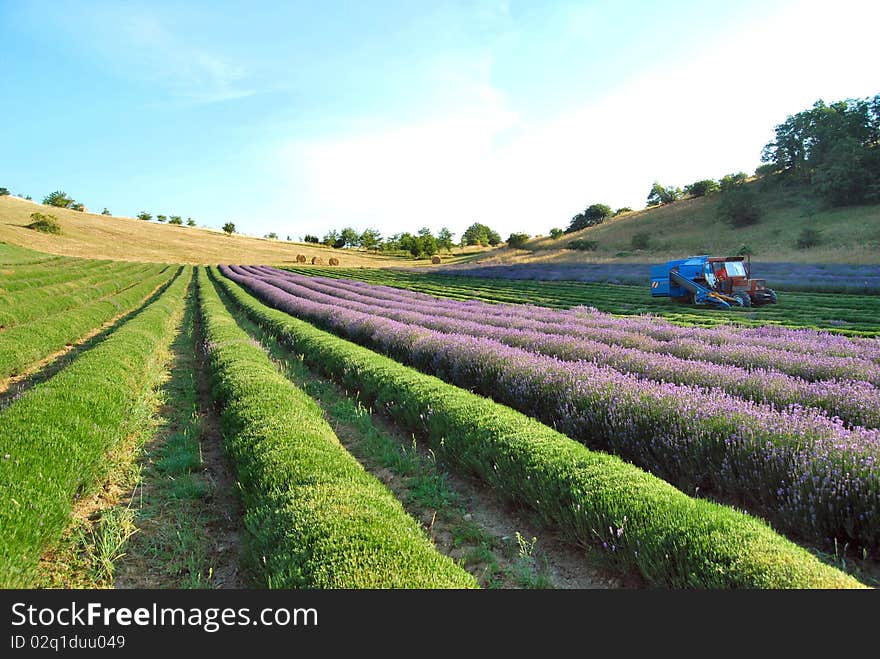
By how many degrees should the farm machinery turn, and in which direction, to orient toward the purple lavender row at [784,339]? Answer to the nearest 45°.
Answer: approximately 45° to its right

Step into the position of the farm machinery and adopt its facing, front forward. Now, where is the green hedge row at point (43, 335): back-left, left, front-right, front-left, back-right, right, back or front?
right

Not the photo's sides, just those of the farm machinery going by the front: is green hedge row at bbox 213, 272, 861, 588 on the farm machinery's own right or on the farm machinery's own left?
on the farm machinery's own right

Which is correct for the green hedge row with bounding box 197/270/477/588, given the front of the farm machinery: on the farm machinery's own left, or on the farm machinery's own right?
on the farm machinery's own right

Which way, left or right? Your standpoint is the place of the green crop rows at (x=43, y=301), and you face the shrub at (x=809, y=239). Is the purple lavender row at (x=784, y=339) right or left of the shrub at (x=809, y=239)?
right

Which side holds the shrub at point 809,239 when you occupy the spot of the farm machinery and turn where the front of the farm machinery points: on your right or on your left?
on your left

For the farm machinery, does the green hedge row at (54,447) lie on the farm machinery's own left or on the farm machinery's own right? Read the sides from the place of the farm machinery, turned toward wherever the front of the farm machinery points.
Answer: on the farm machinery's own right

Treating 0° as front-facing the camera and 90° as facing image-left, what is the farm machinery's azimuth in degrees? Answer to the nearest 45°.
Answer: approximately 315°
